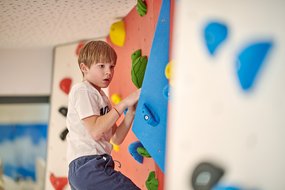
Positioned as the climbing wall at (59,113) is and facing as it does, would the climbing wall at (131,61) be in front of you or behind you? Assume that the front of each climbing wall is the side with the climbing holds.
in front

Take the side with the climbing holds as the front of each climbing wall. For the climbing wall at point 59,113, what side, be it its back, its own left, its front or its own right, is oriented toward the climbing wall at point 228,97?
front

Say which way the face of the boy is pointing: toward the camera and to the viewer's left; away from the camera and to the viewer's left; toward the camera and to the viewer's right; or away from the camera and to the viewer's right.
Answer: toward the camera and to the viewer's right

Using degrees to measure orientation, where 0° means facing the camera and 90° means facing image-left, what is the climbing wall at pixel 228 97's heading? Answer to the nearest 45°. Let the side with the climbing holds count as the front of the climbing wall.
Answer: approximately 0°

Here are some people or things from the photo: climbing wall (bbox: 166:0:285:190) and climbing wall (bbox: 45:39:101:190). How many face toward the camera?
2

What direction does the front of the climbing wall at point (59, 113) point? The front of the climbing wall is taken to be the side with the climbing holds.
toward the camera

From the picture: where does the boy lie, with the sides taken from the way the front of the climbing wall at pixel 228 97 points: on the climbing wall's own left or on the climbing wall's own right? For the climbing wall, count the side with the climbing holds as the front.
on the climbing wall's own right

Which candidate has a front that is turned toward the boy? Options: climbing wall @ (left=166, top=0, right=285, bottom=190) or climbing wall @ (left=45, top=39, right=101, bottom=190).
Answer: climbing wall @ (left=45, top=39, right=101, bottom=190)

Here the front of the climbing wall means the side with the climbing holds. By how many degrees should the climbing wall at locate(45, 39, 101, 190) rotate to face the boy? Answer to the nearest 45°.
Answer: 0° — it already faces them
